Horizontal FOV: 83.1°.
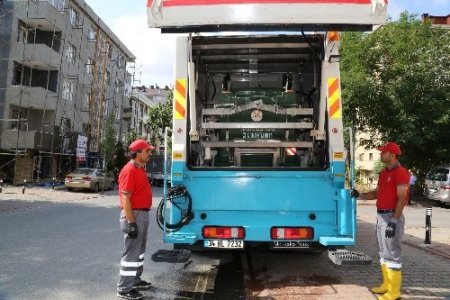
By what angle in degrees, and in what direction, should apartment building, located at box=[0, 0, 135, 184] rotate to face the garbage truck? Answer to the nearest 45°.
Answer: approximately 45° to its right

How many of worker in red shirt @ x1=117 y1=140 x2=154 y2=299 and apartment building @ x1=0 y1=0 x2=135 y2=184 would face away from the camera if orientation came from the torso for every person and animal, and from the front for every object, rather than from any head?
0

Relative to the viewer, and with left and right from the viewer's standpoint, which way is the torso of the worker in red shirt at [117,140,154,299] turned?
facing to the right of the viewer

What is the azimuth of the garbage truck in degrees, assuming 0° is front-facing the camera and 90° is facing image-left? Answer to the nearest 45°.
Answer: approximately 180°

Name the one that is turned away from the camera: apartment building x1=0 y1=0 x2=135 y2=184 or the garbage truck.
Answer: the garbage truck

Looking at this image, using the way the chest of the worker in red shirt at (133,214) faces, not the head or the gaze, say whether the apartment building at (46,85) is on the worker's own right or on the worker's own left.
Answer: on the worker's own left

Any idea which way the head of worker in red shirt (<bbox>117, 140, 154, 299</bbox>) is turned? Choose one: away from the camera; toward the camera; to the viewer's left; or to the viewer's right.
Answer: to the viewer's right

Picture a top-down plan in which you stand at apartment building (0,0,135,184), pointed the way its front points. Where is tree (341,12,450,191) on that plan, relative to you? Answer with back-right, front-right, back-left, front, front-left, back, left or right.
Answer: front
